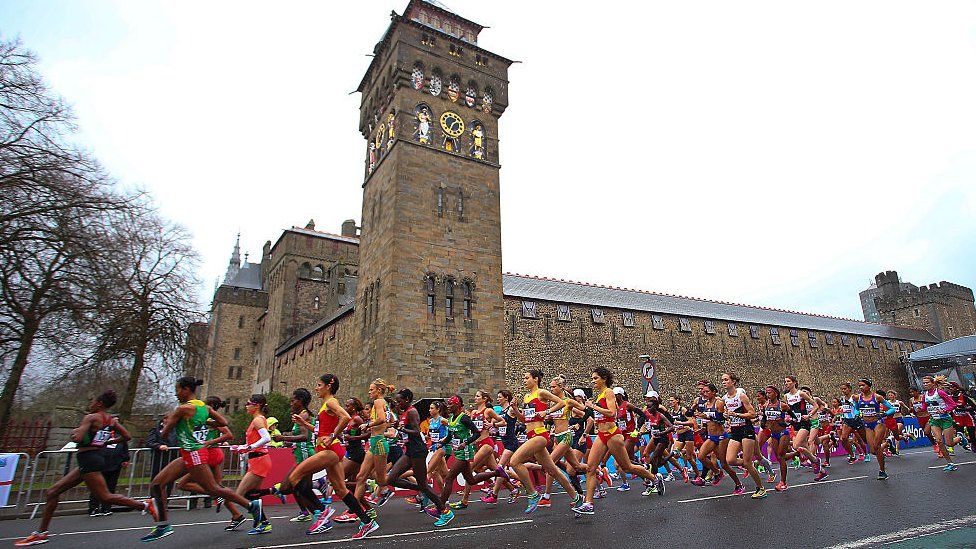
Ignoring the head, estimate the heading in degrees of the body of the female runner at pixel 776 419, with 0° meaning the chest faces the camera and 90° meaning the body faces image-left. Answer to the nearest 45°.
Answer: approximately 45°

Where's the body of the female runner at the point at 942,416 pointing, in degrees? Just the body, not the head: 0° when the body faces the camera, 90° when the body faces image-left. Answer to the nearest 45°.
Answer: approximately 45°

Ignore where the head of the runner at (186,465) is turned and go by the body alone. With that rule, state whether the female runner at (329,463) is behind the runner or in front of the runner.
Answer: behind

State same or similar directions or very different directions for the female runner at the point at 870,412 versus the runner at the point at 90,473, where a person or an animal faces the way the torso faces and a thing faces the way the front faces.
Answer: same or similar directions

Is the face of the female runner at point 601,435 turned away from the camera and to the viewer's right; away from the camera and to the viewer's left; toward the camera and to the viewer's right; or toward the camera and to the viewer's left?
toward the camera and to the viewer's left

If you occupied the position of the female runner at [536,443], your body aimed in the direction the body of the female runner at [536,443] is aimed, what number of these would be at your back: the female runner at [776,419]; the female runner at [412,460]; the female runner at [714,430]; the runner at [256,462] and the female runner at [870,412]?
3

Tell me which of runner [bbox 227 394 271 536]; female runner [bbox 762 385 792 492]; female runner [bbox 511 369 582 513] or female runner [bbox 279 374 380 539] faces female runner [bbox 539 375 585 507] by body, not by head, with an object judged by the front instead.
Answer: female runner [bbox 762 385 792 492]

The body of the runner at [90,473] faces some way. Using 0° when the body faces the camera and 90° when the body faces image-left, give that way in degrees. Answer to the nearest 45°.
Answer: approximately 90°

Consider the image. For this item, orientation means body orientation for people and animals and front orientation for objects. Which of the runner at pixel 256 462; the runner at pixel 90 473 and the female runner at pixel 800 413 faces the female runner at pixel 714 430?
the female runner at pixel 800 413

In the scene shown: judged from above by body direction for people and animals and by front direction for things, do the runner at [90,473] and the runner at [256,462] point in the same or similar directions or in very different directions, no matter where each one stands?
same or similar directions

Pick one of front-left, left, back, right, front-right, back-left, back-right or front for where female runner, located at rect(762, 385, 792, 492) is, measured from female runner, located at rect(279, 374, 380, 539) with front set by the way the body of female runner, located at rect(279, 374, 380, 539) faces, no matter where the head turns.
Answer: back

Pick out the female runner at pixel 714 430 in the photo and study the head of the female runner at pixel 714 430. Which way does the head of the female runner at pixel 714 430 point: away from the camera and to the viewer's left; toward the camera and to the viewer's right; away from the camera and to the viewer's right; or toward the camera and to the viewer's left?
toward the camera and to the viewer's left

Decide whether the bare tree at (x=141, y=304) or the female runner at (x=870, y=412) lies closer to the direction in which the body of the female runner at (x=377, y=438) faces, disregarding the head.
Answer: the bare tree

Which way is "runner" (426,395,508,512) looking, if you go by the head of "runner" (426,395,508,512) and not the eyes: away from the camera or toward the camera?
toward the camera

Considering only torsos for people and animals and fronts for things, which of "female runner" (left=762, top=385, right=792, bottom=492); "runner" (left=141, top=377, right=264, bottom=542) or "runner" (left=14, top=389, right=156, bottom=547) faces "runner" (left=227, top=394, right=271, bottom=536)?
the female runner

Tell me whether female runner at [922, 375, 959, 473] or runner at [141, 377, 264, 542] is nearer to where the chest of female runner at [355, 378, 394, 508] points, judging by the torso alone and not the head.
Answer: the runner
